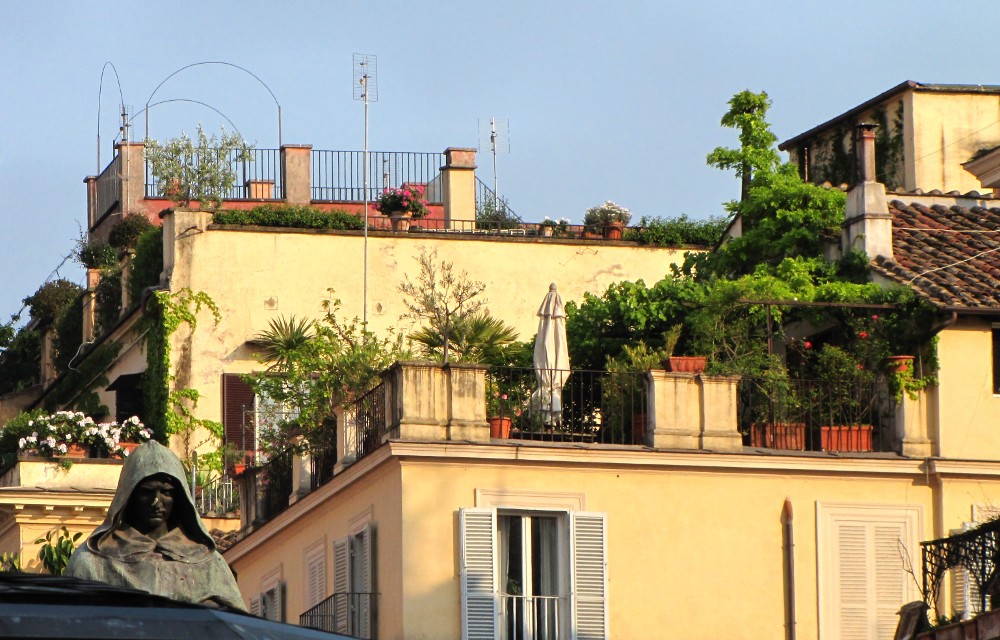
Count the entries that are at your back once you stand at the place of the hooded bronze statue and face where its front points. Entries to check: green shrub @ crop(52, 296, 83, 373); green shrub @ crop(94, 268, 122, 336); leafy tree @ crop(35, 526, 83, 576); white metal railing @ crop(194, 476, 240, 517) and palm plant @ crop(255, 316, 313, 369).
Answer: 5

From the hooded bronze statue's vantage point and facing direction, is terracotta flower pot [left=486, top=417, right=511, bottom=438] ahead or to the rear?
to the rear

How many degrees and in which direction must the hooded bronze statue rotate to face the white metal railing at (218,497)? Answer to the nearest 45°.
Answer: approximately 180°

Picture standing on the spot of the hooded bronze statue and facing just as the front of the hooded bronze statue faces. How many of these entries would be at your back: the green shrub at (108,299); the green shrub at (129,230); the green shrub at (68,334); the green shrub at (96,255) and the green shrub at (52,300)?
5

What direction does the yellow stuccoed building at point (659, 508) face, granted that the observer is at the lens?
facing the viewer

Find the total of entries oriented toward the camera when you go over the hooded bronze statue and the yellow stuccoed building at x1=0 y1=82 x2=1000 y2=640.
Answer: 2
